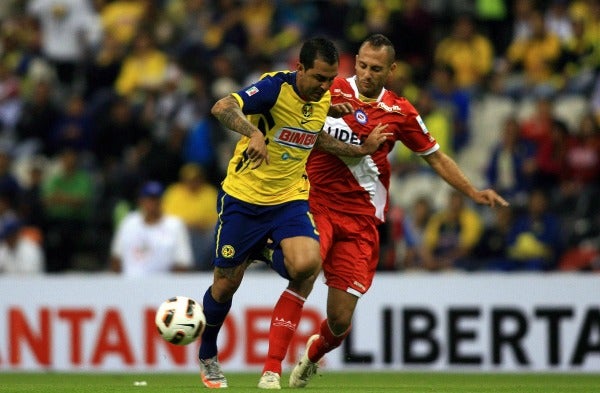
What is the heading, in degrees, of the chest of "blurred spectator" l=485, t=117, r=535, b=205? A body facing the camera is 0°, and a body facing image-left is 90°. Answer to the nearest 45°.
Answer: approximately 0°

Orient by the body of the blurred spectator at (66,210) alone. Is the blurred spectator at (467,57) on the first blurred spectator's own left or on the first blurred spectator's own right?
on the first blurred spectator's own left

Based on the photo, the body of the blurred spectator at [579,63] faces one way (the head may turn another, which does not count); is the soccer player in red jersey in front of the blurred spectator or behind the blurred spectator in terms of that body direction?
in front

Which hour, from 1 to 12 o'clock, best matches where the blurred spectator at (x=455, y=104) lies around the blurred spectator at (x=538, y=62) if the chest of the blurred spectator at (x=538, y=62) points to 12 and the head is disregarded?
the blurred spectator at (x=455, y=104) is roughly at 2 o'clock from the blurred spectator at (x=538, y=62).

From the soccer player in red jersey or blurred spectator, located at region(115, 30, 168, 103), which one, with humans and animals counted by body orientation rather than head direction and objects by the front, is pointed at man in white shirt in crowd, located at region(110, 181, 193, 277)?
the blurred spectator

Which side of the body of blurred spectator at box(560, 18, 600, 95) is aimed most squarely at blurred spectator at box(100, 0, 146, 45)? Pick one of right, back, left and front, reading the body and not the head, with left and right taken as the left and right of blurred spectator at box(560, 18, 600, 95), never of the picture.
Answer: right
